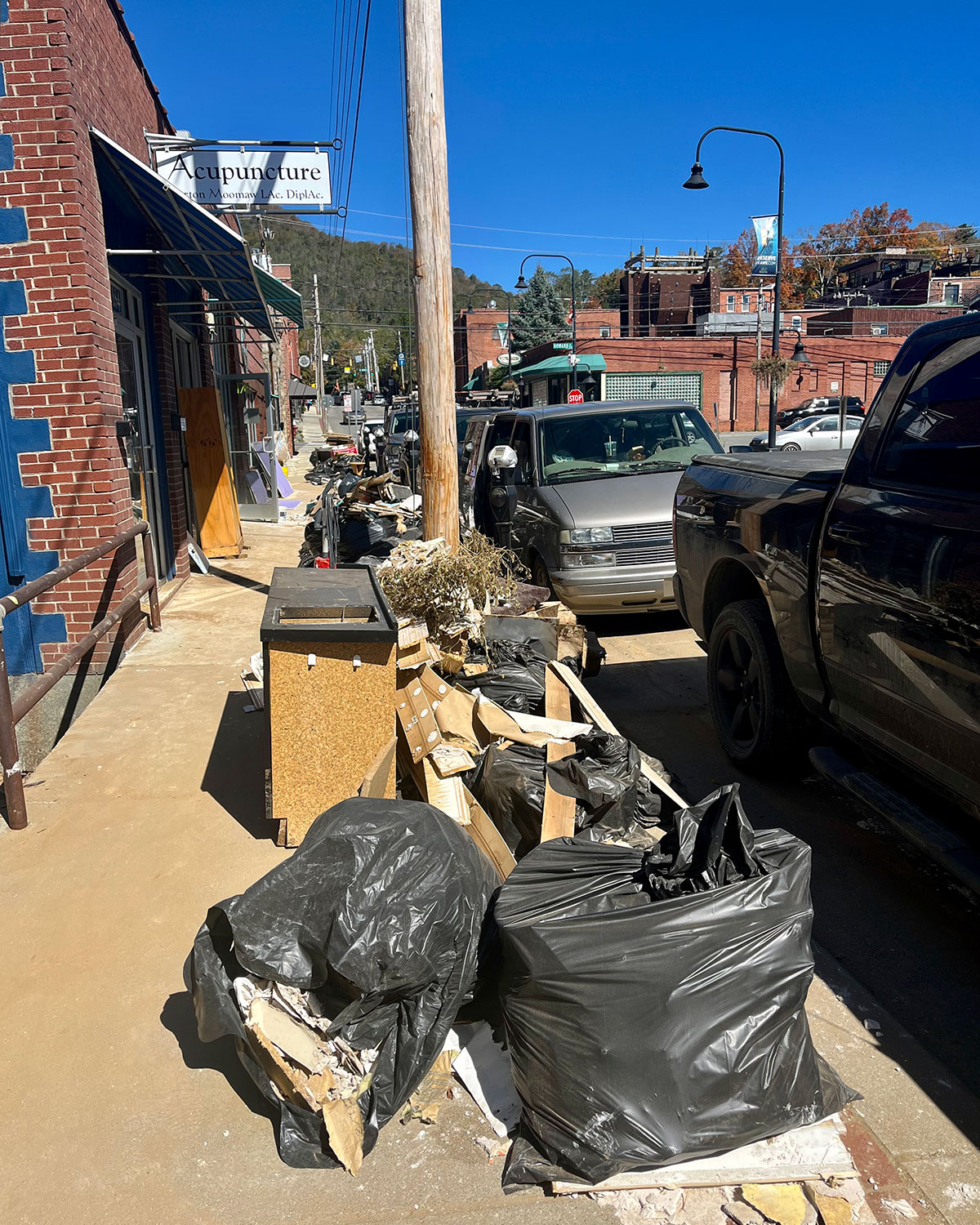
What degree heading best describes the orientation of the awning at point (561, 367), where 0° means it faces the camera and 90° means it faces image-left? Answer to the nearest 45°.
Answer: approximately 45°

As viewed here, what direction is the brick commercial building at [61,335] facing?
to the viewer's right

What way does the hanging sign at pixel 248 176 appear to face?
toward the camera

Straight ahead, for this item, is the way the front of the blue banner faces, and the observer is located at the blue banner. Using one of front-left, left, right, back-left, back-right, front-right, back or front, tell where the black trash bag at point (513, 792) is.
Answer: front

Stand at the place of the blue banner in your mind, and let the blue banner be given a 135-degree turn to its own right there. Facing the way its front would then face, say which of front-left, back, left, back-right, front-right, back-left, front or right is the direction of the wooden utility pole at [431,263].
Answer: back-left

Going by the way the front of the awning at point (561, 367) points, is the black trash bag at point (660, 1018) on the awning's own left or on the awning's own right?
on the awning's own left

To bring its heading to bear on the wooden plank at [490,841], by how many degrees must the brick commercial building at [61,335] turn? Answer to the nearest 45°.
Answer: approximately 90° to its right

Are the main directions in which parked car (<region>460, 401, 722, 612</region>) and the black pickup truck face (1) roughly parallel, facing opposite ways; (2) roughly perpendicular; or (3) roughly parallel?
roughly parallel

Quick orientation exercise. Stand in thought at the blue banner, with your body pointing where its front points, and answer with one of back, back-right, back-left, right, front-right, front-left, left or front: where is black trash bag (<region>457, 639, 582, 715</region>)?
front

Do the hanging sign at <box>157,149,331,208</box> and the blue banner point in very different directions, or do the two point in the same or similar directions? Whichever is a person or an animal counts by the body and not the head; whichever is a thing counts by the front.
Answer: same or similar directions

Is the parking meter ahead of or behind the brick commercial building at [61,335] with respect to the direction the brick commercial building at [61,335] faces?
ahead

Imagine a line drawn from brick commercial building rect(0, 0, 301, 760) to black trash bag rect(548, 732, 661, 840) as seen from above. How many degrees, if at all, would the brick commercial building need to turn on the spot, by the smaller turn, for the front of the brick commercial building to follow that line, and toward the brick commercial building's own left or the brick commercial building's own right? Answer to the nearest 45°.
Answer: approximately 45° to the brick commercial building's own right

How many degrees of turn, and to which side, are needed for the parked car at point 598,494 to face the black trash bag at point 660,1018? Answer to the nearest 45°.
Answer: approximately 45° to its right

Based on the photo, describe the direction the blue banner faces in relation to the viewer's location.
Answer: facing the viewer

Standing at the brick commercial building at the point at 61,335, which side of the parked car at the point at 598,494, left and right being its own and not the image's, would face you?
right

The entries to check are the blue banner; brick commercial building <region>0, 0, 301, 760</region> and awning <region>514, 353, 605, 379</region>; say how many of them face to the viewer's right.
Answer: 1

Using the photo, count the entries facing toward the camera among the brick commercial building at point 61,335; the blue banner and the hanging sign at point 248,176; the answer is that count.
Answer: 2
